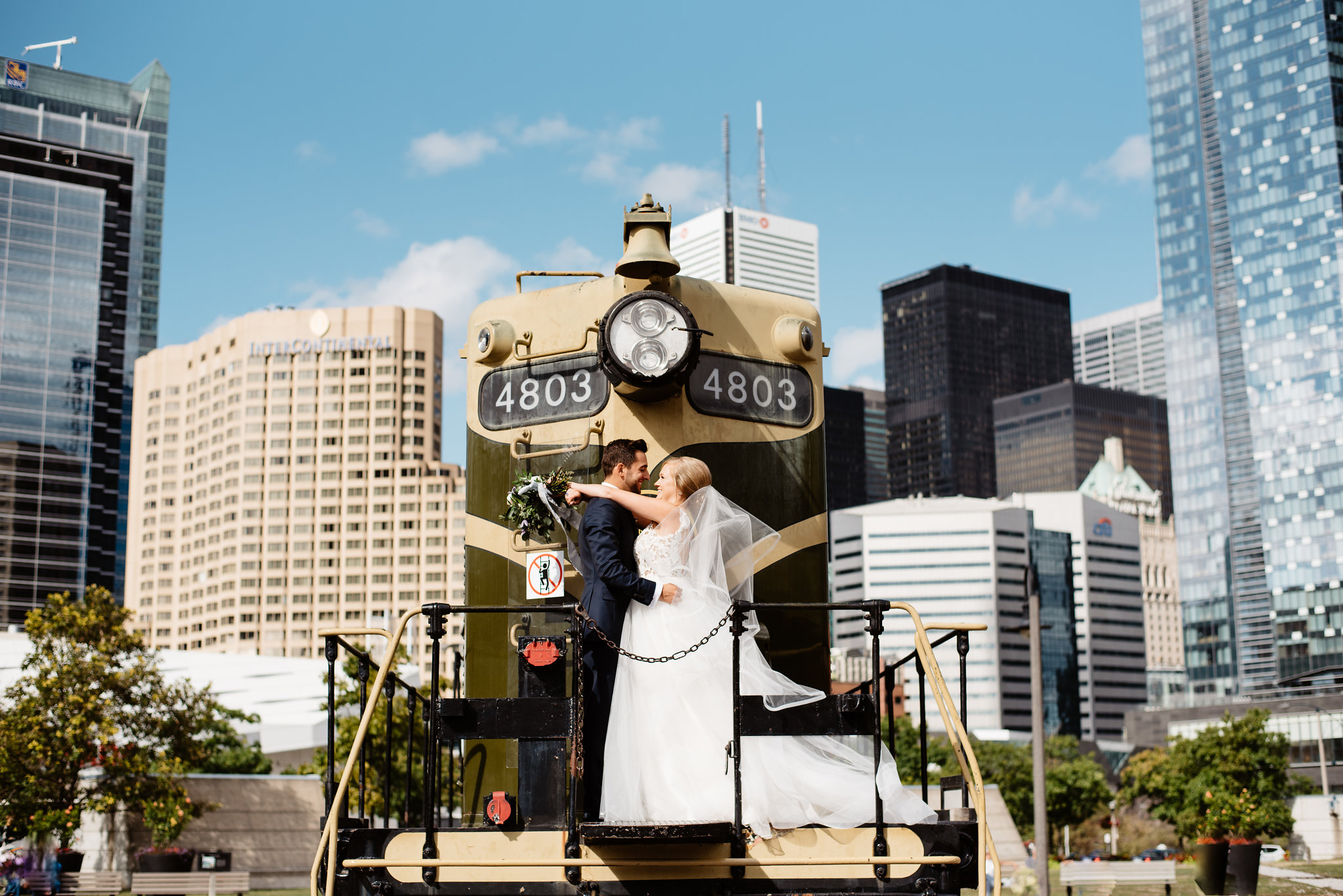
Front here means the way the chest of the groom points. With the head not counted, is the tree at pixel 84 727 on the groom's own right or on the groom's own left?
on the groom's own left

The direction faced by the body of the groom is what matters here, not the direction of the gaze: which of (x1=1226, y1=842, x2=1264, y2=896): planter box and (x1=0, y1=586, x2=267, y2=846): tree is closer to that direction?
the planter box

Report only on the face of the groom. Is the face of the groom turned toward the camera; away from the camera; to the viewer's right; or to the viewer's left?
to the viewer's right

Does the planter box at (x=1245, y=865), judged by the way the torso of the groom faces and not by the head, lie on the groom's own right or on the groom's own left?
on the groom's own left

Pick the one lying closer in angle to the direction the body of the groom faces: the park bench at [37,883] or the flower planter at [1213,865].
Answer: the flower planter

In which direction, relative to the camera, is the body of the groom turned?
to the viewer's right

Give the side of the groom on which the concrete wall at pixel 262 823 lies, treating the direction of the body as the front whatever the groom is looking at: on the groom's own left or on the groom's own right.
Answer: on the groom's own left

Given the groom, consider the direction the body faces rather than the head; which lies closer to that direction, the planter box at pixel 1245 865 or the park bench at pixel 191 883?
the planter box

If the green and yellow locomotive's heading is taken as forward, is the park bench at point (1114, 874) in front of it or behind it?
behind

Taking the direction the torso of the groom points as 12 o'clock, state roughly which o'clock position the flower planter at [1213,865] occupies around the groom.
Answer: The flower planter is roughly at 10 o'clock from the groom.
